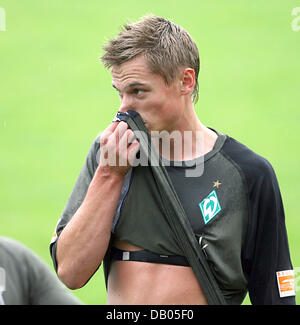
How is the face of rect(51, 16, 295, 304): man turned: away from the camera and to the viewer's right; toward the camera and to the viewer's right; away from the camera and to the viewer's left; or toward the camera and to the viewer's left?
toward the camera and to the viewer's left

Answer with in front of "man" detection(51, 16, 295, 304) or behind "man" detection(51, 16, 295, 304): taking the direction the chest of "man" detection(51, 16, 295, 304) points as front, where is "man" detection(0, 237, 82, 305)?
in front

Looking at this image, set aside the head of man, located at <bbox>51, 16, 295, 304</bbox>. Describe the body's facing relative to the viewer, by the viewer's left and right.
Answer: facing the viewer and to the left of the viewer
